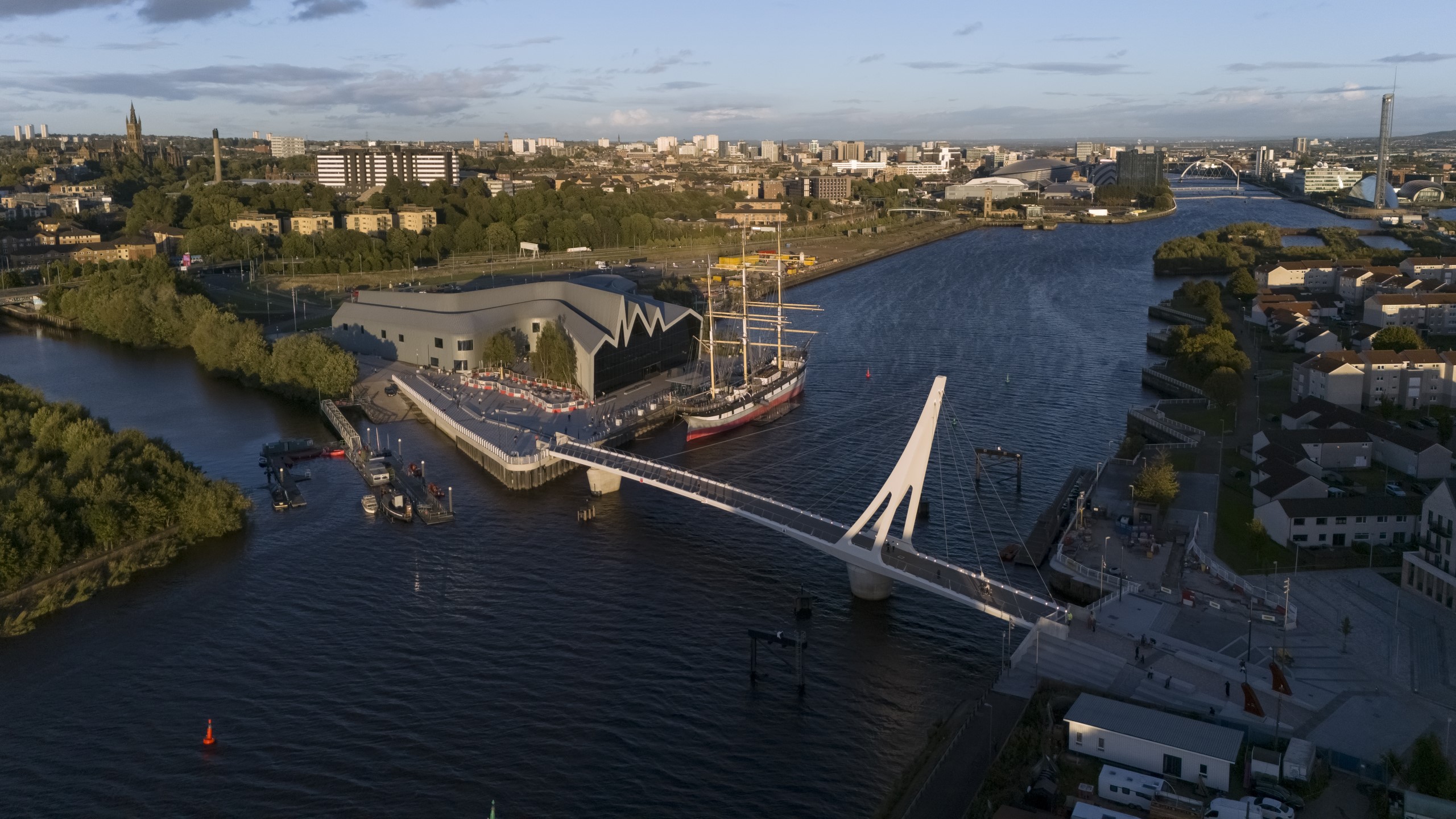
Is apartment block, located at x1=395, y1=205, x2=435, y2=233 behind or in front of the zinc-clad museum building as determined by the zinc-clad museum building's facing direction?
behind

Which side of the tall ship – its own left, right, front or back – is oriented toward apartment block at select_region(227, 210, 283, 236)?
left

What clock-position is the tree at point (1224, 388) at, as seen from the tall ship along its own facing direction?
The tree is roughly at 2 o'clock from the tall ship.

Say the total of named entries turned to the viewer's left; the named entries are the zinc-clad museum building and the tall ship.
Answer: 0

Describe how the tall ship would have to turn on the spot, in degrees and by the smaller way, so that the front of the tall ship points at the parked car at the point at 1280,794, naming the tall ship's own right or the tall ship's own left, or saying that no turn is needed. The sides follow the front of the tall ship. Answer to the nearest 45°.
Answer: approximately 135° to the tall ship's own right

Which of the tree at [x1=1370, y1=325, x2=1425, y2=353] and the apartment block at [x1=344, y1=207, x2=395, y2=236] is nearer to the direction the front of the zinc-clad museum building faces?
the tree

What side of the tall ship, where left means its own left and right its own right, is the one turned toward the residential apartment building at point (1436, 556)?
right

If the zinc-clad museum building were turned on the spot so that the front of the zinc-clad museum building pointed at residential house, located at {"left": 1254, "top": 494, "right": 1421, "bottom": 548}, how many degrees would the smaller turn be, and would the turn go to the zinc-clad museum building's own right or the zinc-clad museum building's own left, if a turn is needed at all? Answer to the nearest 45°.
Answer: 0° — it already faces it

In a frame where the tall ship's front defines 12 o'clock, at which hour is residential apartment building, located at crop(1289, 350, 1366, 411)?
The residential apartment building is roughly at 2 o'clock from the tall ship.

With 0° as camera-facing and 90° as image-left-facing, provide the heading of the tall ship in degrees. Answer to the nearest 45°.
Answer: approximately 225°

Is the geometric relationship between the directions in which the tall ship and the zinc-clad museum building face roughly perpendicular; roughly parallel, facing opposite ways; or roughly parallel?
roughly perpendicular

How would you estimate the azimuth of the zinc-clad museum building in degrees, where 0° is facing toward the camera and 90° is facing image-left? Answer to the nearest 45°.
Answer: approximately 315°

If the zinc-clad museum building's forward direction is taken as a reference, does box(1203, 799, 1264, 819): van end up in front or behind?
in front

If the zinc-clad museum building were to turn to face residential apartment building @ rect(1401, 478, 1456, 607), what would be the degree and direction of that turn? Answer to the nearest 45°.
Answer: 0° — it already faces it
